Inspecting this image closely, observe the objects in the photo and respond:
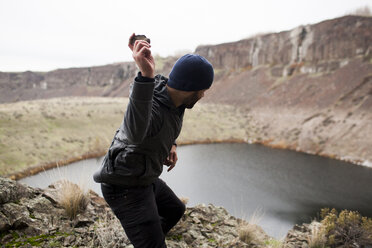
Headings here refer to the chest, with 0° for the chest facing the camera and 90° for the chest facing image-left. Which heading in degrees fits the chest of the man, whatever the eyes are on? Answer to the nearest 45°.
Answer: approximately 270°
